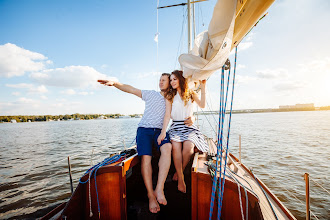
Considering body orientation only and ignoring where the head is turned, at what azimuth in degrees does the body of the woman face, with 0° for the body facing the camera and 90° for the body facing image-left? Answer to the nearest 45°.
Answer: approximately 0°

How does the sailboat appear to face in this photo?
away from the camera
